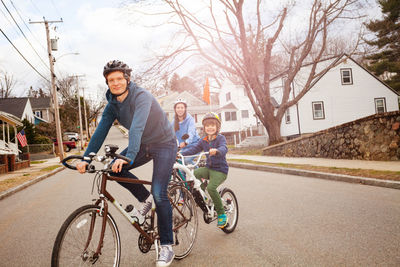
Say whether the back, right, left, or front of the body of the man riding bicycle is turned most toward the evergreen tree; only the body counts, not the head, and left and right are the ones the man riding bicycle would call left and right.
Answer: back

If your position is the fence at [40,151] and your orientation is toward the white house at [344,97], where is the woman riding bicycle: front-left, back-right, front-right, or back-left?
front-right

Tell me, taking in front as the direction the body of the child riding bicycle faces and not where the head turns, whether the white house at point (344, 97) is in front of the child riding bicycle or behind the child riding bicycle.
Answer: behind

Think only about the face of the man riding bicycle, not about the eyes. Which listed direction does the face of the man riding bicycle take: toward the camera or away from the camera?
toward the camera

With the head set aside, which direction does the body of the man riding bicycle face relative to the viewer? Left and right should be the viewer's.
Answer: facing the viewer and to the left of the viewer

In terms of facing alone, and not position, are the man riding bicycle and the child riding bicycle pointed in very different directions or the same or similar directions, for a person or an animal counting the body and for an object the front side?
same or similar directions

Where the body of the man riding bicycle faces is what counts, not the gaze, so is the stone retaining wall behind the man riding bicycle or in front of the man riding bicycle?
behind

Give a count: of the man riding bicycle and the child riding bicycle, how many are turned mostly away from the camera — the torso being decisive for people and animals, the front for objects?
0

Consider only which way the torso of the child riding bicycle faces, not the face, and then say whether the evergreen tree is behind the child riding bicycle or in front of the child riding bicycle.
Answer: behind

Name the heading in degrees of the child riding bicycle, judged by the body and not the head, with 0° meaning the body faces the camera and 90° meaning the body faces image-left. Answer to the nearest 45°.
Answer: approximately 45°

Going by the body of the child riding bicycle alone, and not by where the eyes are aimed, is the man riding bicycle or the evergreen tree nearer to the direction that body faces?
the man riding bicycle

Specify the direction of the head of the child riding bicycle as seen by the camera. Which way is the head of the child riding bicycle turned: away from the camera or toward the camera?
toward the camera
